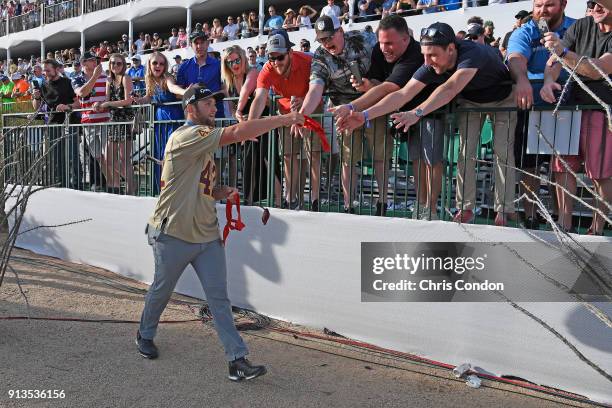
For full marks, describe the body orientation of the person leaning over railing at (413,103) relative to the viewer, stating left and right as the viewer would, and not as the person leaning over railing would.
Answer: facing the viewer and to the left of the viewer

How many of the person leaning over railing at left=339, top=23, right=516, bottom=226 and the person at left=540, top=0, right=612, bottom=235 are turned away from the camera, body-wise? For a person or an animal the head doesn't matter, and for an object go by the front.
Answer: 0

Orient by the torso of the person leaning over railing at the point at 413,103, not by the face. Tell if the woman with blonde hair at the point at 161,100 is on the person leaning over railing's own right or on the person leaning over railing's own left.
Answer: on the person leaning over railing's own right

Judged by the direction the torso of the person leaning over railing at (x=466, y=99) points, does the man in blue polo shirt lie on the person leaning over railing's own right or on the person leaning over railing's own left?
on the person leaning over railing's own right

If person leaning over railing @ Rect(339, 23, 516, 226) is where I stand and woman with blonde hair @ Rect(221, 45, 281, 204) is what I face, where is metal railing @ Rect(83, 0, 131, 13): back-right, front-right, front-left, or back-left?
front-right

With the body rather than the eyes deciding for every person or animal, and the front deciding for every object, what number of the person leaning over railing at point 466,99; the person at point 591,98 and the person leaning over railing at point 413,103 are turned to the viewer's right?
0

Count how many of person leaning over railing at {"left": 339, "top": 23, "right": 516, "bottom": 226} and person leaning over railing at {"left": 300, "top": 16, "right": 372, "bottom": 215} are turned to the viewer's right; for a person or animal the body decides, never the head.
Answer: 0

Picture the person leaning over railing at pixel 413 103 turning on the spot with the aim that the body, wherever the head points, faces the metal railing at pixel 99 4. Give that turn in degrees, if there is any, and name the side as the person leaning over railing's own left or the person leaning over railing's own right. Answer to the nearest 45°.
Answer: approximately 90° to the person leaning over railing's own right

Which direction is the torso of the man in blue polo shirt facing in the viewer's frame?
toward the camera
